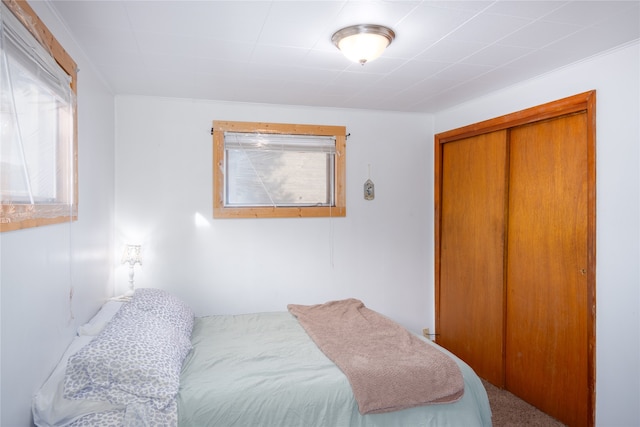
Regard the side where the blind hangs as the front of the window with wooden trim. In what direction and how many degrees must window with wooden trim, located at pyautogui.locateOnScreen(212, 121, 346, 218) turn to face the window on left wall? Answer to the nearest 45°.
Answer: approximately 45° to its right

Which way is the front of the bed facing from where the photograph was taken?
facing to the right of the viewer

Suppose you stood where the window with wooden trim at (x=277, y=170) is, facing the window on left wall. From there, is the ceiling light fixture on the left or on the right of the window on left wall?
left

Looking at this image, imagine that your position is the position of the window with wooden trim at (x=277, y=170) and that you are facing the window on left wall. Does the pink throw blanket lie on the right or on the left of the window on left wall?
left

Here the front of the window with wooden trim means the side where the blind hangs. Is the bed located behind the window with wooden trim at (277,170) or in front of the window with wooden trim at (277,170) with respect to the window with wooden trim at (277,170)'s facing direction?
in front

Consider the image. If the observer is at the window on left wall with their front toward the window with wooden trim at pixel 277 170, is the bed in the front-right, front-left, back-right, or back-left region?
front-right

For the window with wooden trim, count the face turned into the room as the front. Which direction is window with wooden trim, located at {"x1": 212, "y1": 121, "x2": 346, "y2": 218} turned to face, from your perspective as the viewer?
facing the viewer

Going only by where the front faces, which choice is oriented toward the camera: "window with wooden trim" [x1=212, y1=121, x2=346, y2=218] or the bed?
the window with wooden trim

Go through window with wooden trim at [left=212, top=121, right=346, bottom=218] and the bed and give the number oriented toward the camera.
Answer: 1

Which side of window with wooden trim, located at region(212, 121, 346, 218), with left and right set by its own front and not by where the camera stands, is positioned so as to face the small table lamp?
right

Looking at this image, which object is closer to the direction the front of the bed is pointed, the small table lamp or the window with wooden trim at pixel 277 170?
the window with wooden trim

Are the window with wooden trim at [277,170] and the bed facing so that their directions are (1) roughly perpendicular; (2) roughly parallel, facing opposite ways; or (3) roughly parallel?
roughly perpendicular

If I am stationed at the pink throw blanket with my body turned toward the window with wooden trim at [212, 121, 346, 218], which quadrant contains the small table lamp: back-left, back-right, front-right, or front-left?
front-left
